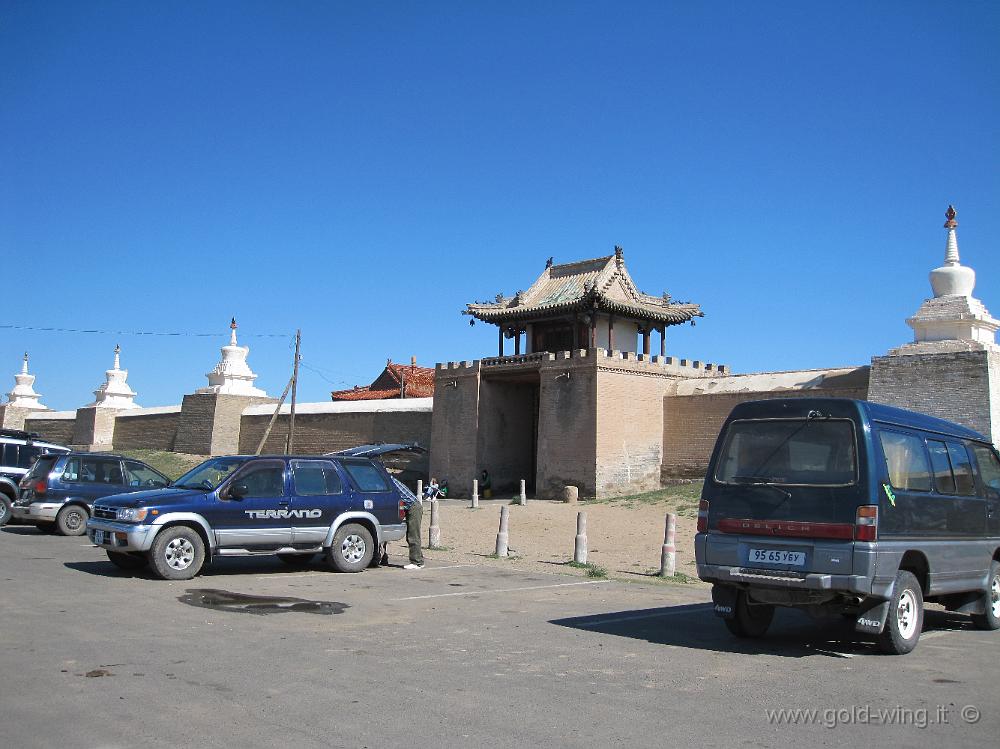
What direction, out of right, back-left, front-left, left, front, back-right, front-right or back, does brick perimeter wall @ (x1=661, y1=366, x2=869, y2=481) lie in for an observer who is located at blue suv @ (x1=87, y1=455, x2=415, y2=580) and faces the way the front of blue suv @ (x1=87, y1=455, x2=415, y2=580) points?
back

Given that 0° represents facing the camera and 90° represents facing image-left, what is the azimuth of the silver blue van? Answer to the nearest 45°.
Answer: approximately 225°

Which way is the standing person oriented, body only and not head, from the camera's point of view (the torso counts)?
to the viewer's left

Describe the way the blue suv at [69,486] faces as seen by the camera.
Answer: facing away from the viewer and to the right of the viewer

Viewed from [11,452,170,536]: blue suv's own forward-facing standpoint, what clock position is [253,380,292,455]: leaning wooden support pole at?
The leaning wooden support pole is roughly at 11 o'clock from the blue suv.

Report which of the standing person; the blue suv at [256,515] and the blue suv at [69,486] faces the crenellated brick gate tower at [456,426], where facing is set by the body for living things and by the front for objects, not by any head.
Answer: the blue suv at [69,486]

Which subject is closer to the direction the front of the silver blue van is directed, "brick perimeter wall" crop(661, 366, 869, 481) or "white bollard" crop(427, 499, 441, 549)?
the brick perimeter wall

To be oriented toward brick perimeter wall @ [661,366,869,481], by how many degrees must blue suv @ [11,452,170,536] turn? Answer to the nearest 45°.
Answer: approximately 45° to its right

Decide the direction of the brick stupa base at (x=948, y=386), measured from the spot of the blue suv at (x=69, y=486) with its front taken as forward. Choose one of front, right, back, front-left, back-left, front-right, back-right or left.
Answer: front-right

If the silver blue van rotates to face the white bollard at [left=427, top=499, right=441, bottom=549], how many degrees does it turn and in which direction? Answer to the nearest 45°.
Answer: approximately 90° to its left

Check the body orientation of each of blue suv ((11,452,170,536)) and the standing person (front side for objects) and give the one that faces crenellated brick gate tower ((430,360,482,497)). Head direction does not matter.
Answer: the blue suv

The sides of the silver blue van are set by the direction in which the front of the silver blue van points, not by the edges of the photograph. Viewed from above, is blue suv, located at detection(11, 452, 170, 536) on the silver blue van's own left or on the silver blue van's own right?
on the silver blue van's own left

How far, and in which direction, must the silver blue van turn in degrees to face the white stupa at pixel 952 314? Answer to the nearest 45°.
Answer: approximately 45° to its left

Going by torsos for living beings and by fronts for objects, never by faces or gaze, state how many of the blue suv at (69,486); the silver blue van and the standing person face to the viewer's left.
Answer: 1

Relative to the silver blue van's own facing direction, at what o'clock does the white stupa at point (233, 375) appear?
The white stupa is roughly at 9 o'clock from the silver blue van.

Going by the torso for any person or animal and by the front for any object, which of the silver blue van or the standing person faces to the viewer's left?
the standing person

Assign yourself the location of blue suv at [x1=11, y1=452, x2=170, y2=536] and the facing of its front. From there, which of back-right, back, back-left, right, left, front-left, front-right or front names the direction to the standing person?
right
